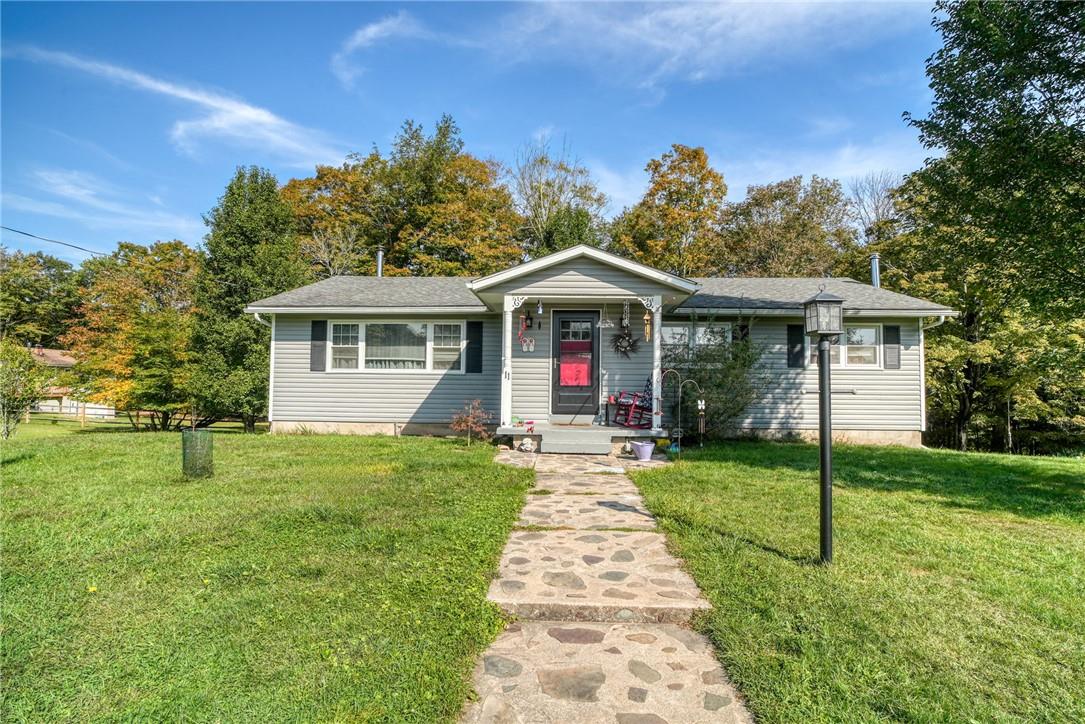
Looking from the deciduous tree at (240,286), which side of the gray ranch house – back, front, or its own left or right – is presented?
right

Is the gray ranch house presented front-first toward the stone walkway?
yes

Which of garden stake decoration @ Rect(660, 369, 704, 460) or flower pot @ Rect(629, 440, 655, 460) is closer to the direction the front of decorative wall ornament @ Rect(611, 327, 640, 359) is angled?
the flower pot

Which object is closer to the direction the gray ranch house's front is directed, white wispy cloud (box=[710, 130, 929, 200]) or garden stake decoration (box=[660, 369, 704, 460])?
the garden stake decoration

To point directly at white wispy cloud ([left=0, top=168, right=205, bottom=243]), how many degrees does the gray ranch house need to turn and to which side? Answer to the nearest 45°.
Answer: approximately 90° to its right

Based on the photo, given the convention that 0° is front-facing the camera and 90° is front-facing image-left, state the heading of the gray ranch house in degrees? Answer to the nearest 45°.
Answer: approximately 0°
